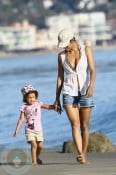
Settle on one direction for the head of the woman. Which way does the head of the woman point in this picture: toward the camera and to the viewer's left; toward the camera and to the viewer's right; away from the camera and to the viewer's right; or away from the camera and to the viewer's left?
toward the camera and to the viewer's left

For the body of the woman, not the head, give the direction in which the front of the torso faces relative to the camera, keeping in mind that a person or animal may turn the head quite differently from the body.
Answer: toward the camera

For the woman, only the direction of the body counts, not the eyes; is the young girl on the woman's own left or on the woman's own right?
on the woman's own right
